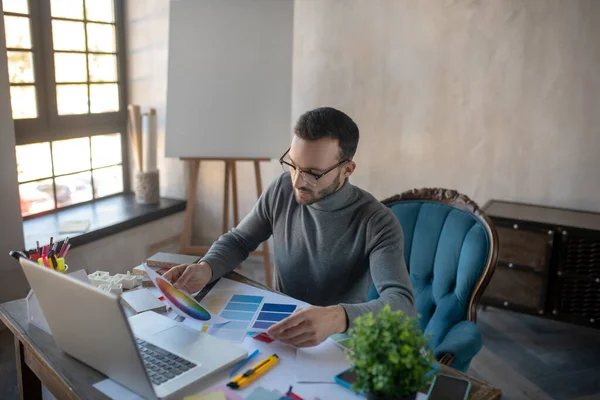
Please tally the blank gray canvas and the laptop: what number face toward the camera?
1

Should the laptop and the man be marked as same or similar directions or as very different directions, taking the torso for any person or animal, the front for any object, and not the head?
very different directions

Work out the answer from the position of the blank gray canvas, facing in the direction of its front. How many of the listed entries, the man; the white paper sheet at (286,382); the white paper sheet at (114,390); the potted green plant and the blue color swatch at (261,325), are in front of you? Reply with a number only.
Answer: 5

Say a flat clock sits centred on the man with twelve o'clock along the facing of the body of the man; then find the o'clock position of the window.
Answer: The window is roughly at 3 o'clock from the man.

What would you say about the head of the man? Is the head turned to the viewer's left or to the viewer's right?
to the viewer's left

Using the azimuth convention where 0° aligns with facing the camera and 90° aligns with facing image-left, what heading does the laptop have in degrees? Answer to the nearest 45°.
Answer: approximately 225°

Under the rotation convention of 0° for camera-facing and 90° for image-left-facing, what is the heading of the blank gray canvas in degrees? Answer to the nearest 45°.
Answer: approximately 0°

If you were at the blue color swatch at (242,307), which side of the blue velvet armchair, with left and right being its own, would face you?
front

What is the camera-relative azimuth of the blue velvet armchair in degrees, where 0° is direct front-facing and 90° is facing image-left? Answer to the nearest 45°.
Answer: approximately 45°

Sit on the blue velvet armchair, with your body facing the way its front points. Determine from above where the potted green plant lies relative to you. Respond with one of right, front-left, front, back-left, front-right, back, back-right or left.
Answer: front-left

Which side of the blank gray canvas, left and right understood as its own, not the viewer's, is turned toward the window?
right

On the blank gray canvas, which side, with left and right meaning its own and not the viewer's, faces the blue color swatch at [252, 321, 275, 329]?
front
